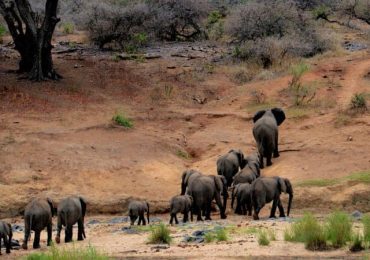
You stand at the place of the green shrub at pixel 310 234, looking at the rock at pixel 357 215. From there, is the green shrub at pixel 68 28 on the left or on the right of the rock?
left

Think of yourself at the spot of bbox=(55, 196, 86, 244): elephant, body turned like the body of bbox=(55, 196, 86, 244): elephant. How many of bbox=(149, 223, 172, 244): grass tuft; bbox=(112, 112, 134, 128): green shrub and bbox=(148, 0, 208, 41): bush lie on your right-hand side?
1

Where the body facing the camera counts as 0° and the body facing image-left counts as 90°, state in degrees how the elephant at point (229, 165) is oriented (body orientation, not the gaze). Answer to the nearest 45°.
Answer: approximately 225°

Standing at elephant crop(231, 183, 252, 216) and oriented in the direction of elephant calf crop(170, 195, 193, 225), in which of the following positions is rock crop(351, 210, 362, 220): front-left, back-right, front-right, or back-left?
back-left

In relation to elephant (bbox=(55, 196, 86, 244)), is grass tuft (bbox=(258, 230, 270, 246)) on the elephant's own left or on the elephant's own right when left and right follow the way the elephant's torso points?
on the elephant's own right

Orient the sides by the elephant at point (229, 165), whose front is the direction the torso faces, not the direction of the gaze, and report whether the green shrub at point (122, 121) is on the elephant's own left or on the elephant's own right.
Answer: on the elephant's own left

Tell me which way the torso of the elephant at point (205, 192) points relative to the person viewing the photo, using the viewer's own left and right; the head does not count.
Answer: facing away from the viewer and to the right of the viewer
